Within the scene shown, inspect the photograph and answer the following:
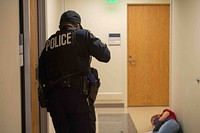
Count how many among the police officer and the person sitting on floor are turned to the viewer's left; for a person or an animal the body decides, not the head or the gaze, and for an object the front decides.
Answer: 1

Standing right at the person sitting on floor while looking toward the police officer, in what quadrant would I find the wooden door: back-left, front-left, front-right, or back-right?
back-right

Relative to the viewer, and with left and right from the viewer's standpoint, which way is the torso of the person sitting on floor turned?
facing to the left of the viewer

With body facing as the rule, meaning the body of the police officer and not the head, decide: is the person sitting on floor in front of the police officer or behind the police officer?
in front

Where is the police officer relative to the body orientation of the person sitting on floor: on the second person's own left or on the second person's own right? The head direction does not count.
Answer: on the second person's own left

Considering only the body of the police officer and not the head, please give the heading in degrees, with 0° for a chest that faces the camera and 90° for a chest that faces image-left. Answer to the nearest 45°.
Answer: approximately 225°

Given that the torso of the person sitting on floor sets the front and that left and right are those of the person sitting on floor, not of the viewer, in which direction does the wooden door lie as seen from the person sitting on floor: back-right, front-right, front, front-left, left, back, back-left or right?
right
